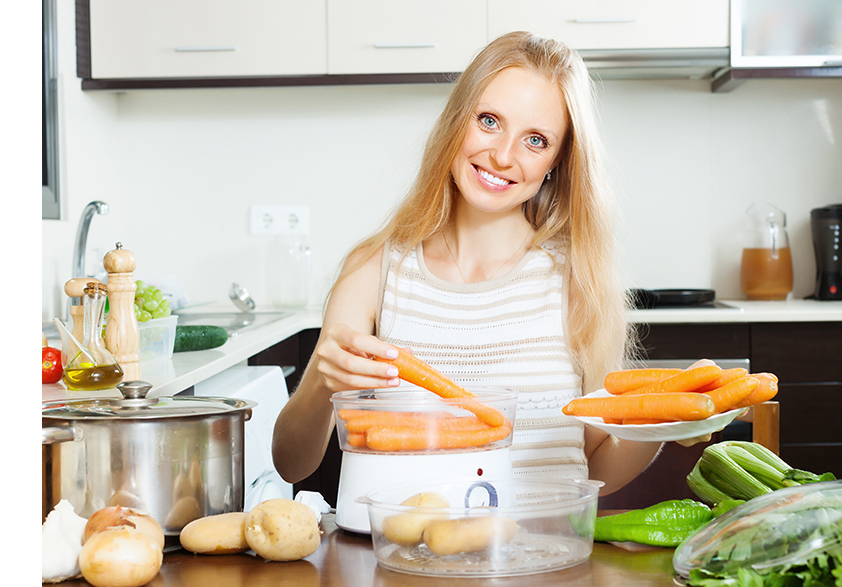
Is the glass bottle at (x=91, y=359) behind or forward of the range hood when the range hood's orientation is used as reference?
forward

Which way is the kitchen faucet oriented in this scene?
to the viewer's right

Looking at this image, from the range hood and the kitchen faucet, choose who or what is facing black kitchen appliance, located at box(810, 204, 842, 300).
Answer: the kitchen faucet

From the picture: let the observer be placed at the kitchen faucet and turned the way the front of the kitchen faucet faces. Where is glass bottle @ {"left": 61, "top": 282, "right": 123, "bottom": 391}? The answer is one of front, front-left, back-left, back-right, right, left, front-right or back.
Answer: right

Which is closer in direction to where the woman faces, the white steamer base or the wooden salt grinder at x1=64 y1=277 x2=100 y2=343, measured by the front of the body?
the white steamer base
